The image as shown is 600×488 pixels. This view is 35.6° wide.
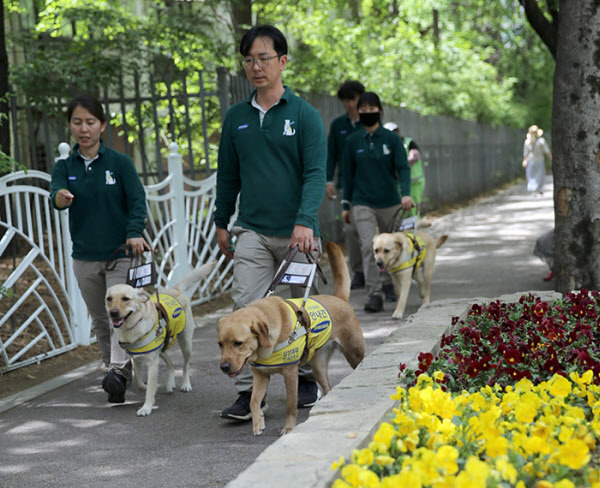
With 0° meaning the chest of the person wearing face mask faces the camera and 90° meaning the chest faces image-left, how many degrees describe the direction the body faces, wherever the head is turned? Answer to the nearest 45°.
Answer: approximately 0°

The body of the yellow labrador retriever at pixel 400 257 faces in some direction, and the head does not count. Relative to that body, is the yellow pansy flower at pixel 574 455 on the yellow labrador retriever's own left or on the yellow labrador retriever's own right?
on the yellow labrador retriever's own left

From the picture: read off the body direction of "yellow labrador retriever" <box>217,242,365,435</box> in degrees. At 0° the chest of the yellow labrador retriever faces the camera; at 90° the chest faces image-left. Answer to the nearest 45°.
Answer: approximately 45°

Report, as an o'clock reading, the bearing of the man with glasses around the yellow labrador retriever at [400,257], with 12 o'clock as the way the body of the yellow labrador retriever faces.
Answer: The man with glasses is roughly at 11 o'clock from the yellow labrador retriever.

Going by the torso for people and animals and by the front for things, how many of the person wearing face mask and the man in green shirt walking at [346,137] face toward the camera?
2

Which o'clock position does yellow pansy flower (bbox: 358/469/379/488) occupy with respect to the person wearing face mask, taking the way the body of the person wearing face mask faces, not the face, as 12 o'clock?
The yellow pansy flower is roughly at 12 o'clock from the person wearing face mask.

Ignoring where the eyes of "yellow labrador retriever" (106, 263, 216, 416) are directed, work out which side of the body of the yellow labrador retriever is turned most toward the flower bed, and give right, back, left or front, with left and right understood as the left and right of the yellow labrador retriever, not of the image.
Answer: left

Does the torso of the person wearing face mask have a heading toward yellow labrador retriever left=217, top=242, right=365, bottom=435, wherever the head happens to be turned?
yes

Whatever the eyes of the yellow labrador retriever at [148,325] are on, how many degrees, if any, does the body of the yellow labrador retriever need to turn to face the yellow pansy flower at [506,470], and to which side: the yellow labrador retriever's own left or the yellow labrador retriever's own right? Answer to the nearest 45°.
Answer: approximately 45° to the yellow labrador retriever's own left
